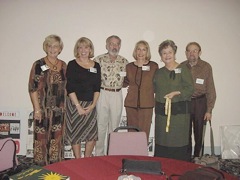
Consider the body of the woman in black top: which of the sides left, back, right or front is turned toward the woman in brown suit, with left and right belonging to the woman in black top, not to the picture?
left

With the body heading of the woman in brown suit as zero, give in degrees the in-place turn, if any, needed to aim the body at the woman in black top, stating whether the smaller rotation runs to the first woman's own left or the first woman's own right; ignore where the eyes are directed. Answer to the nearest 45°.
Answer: approximately 90° to the first woman's own right

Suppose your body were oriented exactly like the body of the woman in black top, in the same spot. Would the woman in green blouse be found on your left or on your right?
on your left
